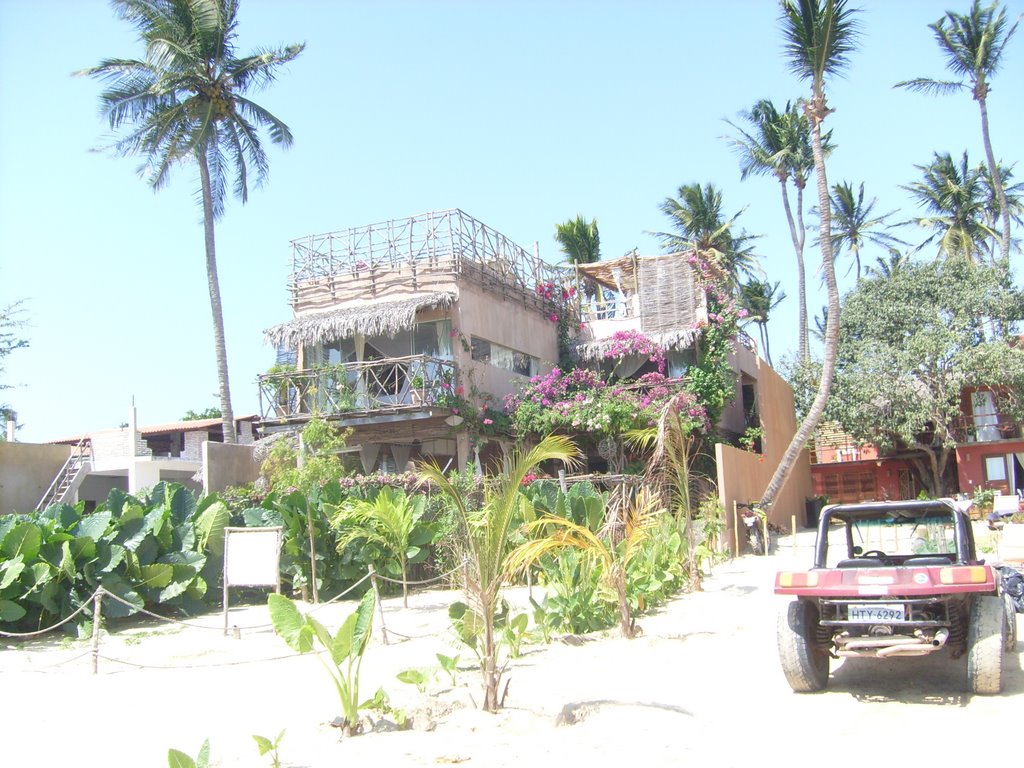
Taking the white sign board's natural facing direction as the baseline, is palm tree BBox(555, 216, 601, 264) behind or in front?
behind

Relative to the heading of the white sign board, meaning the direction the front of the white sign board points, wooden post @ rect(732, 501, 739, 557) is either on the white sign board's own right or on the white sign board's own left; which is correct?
on the white sign board's own left

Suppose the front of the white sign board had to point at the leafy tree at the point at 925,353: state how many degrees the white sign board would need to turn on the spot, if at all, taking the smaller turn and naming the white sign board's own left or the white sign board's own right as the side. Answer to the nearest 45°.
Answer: approximately 135° to the white sign board's own left

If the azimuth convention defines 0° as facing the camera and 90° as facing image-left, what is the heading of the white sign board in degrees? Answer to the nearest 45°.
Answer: approximately 0°

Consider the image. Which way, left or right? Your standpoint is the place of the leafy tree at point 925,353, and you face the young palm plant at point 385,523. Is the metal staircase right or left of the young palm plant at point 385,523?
right

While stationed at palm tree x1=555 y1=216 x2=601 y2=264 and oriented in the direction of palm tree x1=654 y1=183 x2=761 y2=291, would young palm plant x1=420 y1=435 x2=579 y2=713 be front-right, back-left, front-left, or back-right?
back-right

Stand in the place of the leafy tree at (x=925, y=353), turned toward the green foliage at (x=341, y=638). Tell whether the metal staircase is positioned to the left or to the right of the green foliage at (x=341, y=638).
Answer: right

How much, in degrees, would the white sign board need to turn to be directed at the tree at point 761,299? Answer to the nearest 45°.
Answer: approximately 135° to its left

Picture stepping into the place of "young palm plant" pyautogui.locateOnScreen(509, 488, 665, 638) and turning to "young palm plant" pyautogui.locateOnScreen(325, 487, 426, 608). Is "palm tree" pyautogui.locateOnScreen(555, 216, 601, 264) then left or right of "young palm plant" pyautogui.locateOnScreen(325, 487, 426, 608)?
right

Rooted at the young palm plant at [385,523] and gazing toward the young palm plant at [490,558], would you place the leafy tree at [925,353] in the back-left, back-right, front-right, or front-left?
back-left

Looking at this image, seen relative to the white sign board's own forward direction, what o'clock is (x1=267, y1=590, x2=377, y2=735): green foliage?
The green foliage is roughly at 12 o'clock from the white sign board.
